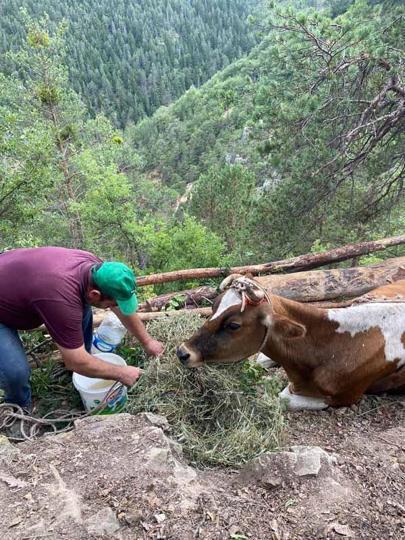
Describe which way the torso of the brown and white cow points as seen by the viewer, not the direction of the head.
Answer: to the viewer's left

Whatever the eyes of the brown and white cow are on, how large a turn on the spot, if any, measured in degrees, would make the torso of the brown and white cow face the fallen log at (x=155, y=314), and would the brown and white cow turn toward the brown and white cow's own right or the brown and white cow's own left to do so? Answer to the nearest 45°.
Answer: approximately 45° to the brown and white cow's own right

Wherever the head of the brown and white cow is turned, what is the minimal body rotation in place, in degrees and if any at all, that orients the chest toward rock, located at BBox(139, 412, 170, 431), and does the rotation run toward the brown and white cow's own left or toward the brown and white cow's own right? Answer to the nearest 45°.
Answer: approximately 45° to the brown and white cow's own left

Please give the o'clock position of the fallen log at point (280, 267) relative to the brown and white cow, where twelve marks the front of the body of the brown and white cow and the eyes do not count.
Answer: The fallen log is roughly at 3 o'clock from the brown and white cow.

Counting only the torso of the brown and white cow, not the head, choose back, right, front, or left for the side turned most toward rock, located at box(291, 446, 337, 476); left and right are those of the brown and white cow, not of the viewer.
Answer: left

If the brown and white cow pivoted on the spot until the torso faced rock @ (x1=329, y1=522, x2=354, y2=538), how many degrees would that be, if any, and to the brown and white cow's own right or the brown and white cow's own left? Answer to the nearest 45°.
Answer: approximately 90° to the brown and white cow's own left

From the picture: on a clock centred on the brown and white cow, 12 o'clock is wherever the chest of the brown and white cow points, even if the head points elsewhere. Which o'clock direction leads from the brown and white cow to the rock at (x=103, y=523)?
The rock is roughly at 10 o'clock from the brown and white cow.

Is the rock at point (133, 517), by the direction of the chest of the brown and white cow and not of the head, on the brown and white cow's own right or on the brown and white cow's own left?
on the brown and white cow's own left
